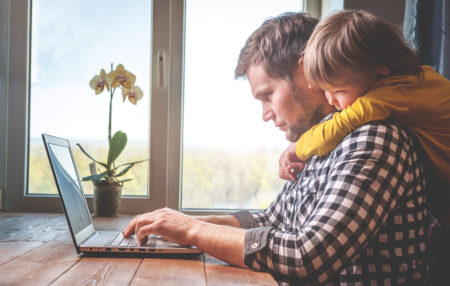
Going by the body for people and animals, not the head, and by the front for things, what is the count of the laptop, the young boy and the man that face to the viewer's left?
2

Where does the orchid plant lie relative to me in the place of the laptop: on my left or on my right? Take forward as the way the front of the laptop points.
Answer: on my left

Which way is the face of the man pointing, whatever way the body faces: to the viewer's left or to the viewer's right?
to the viewer's left

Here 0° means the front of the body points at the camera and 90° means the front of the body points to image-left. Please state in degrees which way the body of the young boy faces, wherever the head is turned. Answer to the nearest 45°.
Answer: approximately 90°

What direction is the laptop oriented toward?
to the viewer's right

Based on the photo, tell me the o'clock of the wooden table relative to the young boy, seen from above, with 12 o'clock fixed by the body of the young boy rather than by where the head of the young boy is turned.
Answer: The wooden table is roughly at 11 o'clock from the young boy.

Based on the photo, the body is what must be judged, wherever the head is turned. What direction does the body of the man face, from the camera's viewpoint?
to the viewer's left
